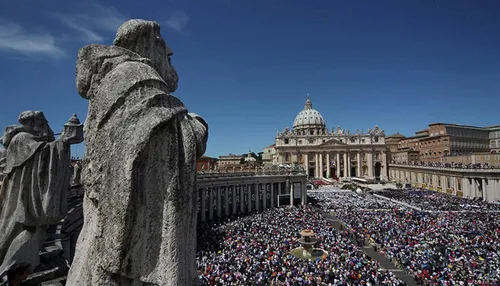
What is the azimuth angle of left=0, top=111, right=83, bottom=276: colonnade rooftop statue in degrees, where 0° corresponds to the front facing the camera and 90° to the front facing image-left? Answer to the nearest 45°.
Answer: approximately 225°

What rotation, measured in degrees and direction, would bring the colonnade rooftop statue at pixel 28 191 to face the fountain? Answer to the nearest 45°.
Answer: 0° — it already faces it

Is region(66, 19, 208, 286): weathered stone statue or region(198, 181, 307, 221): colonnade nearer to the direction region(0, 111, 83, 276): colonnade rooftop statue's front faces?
the colonnade

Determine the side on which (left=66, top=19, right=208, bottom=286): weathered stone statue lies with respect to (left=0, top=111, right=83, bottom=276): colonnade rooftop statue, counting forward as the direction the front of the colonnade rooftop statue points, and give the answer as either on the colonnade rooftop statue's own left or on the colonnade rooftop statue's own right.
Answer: on the colonnade rooftop statue's own right

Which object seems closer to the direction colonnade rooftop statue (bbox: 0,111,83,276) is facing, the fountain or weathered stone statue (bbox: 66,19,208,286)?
the fountain
